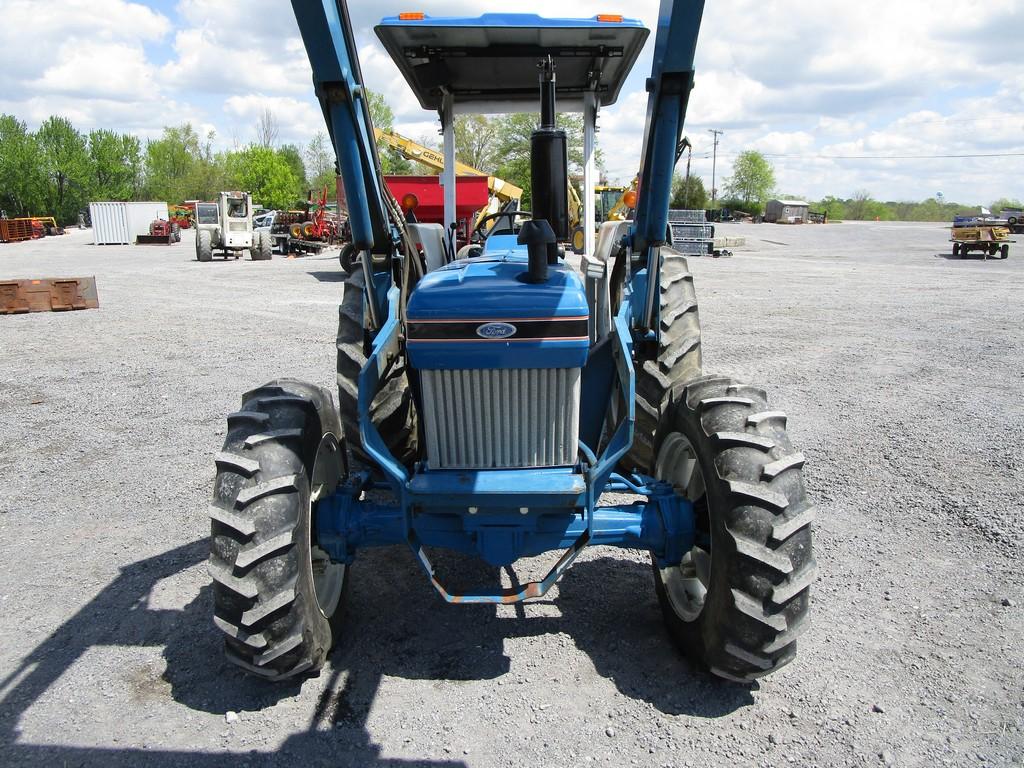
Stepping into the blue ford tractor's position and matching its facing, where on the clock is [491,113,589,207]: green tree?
The green tree is roughly at 6 o'clock from the blue ford tractor.

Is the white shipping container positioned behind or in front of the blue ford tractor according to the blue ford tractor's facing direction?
behind

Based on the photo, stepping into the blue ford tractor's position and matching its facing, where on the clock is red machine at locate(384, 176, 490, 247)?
The red machine is roughly at 6 o'clock from the blue ford tractor.

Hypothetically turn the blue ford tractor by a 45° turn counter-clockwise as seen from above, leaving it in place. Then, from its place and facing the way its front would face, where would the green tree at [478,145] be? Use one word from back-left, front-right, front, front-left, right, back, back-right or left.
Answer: back-left

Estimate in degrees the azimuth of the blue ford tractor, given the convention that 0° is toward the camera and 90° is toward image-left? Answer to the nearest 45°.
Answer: approximately 0°
